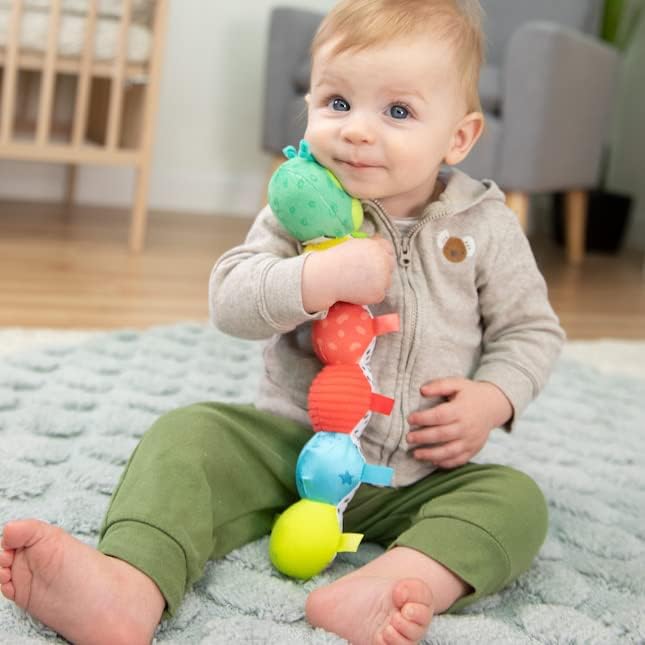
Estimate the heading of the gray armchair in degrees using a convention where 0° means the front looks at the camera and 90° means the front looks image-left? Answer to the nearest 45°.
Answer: approximately 45°

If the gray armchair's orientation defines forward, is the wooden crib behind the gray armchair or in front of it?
in front

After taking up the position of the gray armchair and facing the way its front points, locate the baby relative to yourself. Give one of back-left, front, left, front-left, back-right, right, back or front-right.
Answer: front-left
